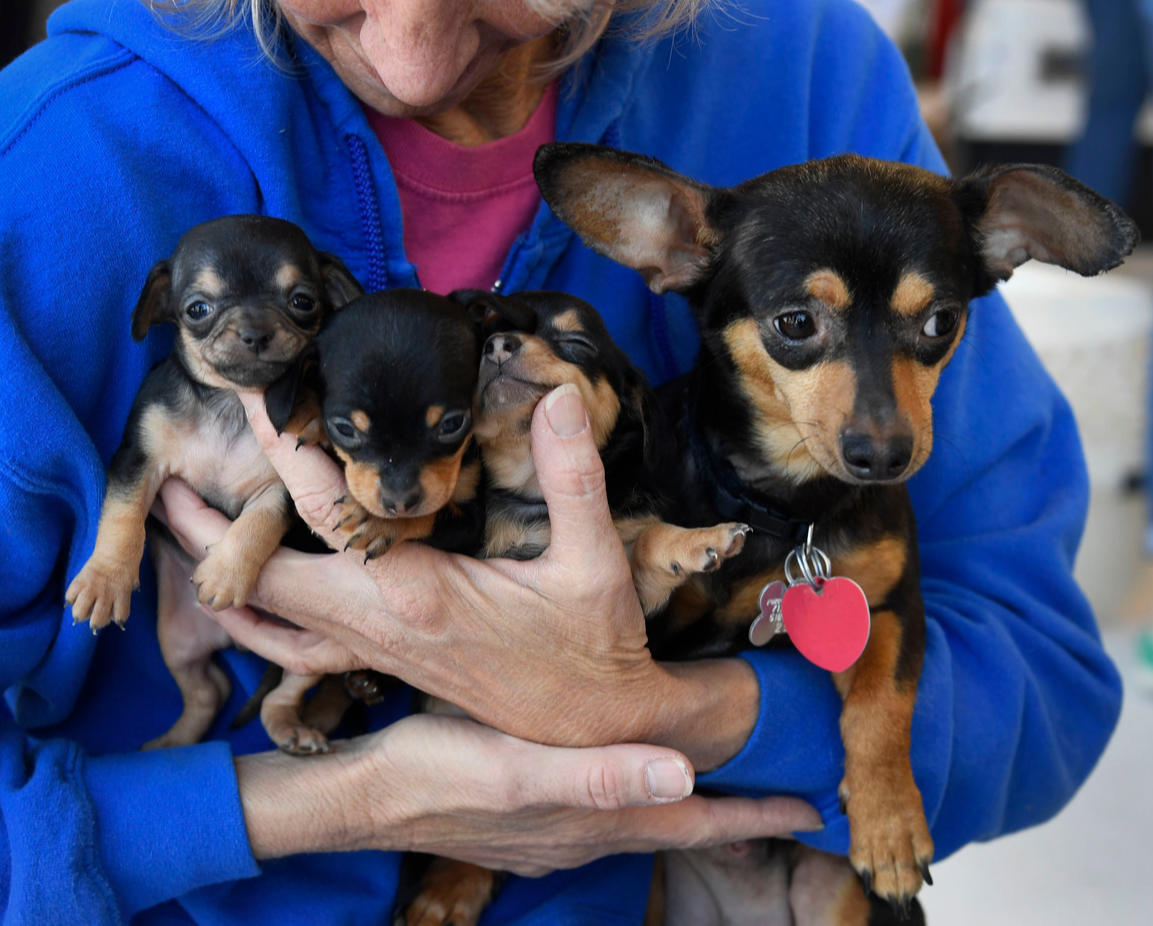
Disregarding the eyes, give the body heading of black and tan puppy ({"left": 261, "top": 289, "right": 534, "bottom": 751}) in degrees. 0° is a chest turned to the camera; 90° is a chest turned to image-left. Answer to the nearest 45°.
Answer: approximately 0°

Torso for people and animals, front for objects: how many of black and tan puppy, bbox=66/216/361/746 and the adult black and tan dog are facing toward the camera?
2

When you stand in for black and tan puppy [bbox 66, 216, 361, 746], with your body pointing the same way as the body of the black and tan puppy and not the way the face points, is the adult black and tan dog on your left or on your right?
on your left

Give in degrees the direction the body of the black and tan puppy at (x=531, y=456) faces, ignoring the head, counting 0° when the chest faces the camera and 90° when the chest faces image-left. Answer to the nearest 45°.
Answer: approximately 45°
